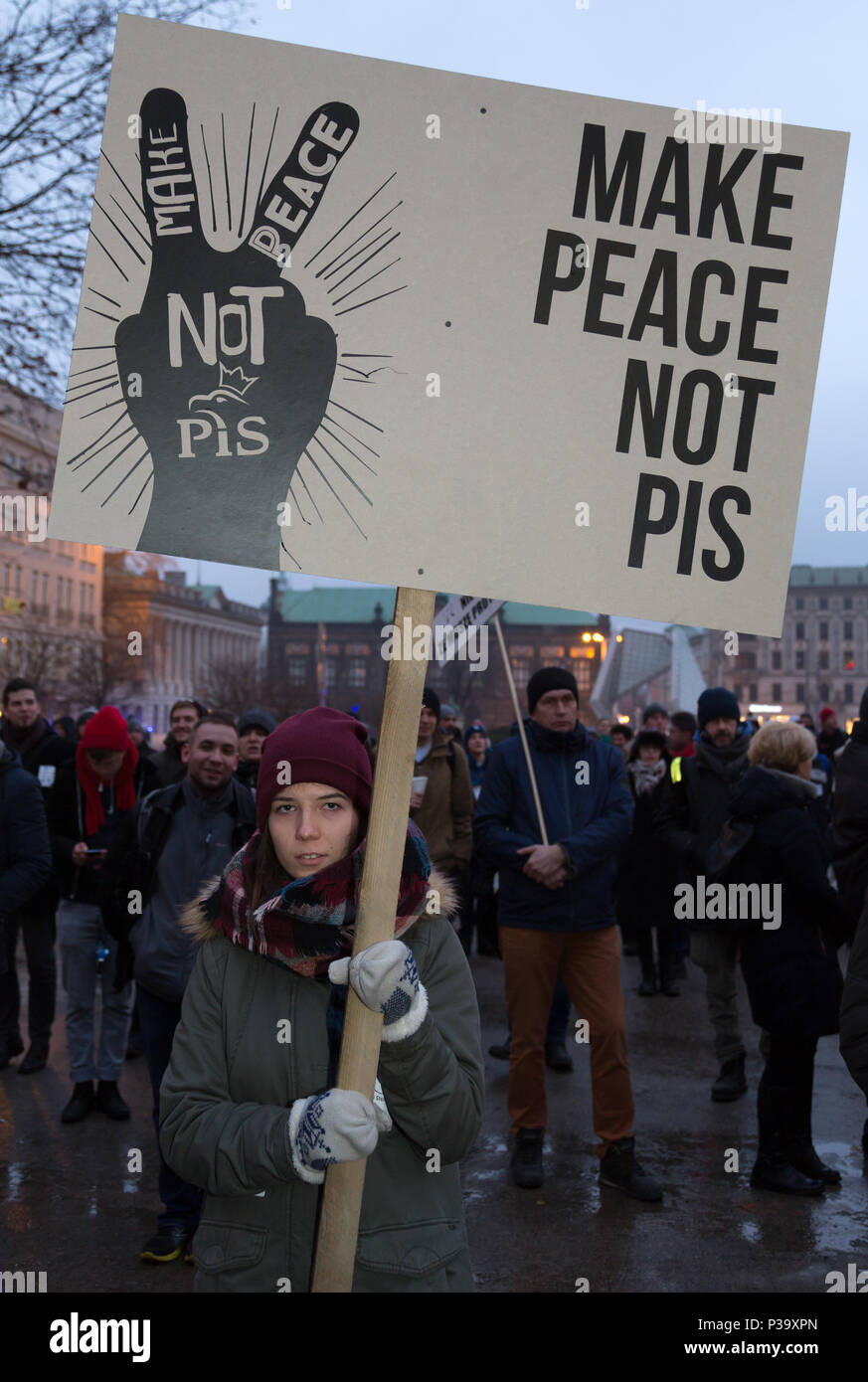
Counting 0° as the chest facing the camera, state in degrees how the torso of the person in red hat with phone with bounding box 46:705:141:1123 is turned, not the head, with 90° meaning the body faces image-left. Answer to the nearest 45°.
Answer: approximately 0°

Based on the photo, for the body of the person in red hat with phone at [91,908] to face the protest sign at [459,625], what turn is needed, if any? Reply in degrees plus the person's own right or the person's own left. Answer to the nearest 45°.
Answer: approximately 90° to the person's own left

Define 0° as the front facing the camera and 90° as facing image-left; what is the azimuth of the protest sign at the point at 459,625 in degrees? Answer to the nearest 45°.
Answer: approximately 0°

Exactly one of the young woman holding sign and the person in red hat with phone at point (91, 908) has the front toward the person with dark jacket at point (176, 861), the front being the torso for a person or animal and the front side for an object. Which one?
the person in red hat with phone

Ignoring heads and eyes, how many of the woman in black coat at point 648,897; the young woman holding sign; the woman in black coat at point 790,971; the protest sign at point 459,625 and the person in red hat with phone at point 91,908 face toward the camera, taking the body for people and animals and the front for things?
4

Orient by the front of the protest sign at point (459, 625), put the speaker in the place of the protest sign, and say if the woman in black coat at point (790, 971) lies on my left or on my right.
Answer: on my left
